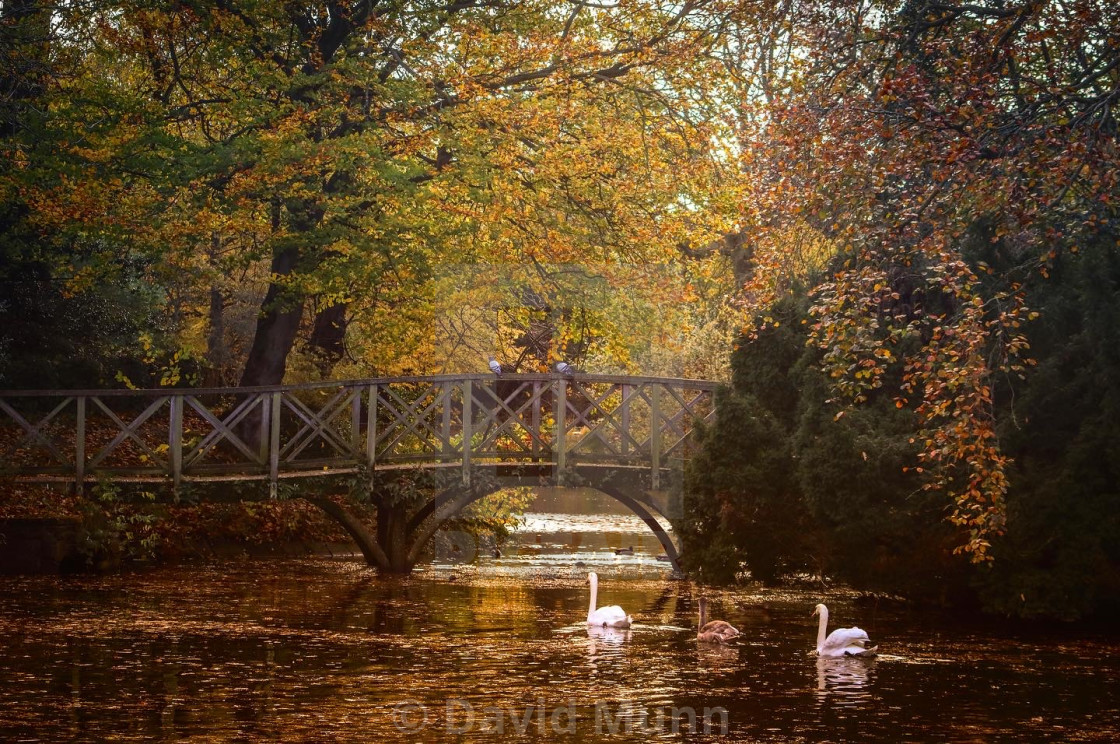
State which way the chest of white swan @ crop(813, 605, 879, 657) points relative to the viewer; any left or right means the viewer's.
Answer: facing to the left of the viewer

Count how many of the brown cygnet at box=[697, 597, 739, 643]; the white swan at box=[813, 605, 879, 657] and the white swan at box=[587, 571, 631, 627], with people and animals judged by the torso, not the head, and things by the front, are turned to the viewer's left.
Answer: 3

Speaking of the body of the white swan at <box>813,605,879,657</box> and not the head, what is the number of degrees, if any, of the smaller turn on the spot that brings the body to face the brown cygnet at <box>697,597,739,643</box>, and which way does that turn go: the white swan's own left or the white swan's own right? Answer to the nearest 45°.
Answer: approximately 45° to the white swan's own right

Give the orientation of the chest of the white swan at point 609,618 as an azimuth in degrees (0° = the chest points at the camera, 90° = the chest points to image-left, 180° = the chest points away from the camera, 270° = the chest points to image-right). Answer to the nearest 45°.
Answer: approximately 90°

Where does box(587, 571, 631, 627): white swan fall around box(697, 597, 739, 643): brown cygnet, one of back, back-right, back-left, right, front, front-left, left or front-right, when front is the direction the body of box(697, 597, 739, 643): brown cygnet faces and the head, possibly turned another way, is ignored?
front-right

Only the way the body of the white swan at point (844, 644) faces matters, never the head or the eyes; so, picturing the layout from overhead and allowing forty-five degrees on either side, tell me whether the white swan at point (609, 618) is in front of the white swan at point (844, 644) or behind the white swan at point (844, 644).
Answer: in front

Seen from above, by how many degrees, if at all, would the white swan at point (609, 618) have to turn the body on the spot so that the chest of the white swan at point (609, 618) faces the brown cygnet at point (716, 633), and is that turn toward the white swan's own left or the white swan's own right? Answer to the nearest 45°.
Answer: approximately 135° to the white swan's own left

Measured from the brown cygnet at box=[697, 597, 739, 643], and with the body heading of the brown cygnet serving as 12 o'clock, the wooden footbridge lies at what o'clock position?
The wooden footbridge is roughly at 2 o'clock from the brown cygnet.

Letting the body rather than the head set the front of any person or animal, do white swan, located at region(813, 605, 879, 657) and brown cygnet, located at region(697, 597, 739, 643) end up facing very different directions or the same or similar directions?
same or similar directions

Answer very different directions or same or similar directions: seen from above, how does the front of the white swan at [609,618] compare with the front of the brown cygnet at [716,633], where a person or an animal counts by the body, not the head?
same or similar directions

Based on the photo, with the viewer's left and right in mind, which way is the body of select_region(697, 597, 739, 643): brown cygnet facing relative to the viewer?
facing to the left of the viewer

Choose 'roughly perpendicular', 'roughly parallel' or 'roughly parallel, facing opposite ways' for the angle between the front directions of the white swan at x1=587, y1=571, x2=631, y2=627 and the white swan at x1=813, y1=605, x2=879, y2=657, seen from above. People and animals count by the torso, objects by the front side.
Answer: roughly parallel

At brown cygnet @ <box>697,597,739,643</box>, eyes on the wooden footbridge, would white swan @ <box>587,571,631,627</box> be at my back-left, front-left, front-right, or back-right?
front-left

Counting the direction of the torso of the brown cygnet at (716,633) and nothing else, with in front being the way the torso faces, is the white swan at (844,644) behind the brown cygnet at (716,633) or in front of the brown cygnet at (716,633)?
behind

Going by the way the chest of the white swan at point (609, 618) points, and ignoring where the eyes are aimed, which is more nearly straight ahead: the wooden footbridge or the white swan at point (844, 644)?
the wooden footbridge

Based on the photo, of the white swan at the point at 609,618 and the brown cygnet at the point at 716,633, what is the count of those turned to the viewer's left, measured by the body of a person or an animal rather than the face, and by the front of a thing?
2
